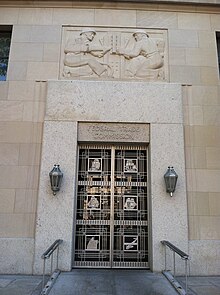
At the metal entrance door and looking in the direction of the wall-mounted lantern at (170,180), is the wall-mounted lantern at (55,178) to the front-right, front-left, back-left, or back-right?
back-right

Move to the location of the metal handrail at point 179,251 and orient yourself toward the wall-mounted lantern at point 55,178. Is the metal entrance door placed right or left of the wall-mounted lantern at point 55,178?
right

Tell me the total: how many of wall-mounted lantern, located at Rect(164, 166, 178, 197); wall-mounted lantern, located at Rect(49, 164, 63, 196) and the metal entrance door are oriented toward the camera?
3

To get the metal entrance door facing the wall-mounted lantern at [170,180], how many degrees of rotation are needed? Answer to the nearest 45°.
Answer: approximately 90° to its left

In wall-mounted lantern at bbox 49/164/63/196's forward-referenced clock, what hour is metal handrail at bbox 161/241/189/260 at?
The metal handrail is roughly at 10 o'clock from the wall-mounted lantern.

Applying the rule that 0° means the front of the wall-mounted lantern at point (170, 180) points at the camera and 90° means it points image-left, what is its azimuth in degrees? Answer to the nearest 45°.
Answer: approximately 0°

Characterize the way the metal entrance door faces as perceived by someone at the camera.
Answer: facing the viewer

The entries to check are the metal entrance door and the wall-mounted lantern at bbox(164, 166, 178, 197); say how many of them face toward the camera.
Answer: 2

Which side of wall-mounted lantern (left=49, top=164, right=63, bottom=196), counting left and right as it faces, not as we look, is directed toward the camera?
front

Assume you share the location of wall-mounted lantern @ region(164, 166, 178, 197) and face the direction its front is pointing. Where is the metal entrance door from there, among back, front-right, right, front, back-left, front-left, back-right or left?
right

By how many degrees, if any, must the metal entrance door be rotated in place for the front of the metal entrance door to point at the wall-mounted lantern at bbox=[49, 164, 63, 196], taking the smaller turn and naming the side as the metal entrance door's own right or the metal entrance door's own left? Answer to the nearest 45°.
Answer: approximately 45° to the metal entrance door's own right
